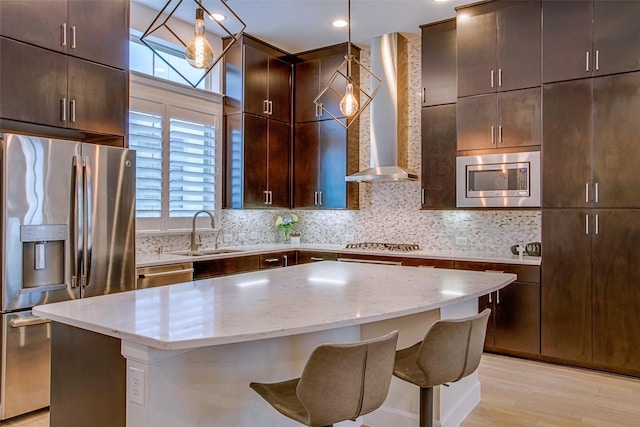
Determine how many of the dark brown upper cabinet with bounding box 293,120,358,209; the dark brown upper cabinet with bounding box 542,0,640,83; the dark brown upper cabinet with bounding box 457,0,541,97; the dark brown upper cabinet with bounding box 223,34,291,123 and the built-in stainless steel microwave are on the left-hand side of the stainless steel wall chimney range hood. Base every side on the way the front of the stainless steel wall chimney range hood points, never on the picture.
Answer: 3

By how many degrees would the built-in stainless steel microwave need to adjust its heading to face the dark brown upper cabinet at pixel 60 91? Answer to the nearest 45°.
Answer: approximately 45° to its right

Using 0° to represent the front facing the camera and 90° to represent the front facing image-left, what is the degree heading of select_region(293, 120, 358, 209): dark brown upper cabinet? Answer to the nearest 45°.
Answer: approximately 45°

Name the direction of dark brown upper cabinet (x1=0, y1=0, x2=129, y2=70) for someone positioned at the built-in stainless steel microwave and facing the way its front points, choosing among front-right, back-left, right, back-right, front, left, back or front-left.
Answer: front-right

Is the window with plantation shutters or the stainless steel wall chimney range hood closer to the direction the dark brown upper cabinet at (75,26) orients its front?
the stainless steel wall chimney range hood

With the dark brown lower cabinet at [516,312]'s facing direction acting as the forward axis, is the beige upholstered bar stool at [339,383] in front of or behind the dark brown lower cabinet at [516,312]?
in front

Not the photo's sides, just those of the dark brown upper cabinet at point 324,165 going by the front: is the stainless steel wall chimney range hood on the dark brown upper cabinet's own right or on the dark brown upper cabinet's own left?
on the dark brown upper cabinet's own left

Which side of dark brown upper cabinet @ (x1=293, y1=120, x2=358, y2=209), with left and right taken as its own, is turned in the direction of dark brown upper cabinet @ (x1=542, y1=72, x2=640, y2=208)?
left

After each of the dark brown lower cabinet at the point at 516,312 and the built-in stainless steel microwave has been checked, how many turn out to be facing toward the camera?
2

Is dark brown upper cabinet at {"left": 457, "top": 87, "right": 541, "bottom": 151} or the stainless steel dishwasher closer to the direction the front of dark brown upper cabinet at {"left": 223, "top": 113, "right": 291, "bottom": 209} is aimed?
the dark brown upper cabinet
